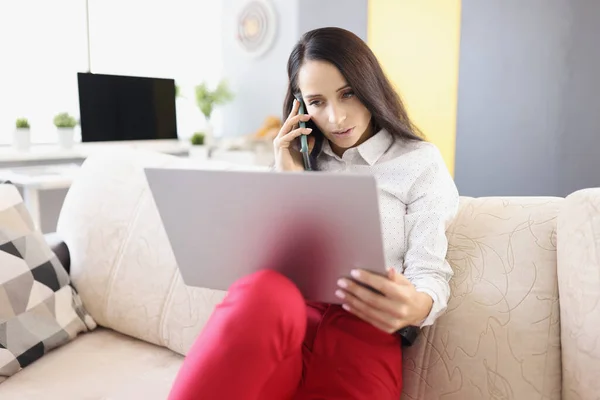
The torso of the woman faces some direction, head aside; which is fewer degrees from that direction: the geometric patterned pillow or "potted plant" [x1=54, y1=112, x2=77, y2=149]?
the geometric patterned pillow

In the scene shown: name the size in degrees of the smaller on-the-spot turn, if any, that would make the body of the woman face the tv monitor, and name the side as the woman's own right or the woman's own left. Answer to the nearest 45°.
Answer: approximately 90° to the woman's own right

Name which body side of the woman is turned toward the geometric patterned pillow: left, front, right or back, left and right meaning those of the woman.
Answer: right

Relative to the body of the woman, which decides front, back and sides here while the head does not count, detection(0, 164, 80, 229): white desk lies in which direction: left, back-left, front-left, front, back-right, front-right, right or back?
right

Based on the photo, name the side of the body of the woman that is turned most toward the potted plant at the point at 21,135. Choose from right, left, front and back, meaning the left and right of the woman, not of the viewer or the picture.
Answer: right

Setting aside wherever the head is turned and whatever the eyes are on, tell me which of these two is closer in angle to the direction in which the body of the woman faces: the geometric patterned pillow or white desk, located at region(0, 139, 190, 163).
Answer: the geometric patterned pillow

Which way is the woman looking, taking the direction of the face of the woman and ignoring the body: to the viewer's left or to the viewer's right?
to the viewer's left

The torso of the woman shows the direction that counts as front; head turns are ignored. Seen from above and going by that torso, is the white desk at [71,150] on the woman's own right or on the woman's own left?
on the woman's own right

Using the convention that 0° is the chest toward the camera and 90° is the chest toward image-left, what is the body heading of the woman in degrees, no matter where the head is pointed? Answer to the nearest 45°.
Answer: approximately 45°

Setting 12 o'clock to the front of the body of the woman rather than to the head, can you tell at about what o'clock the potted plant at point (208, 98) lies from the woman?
The potted plant is roughly at 4 o'clock from the woman.
